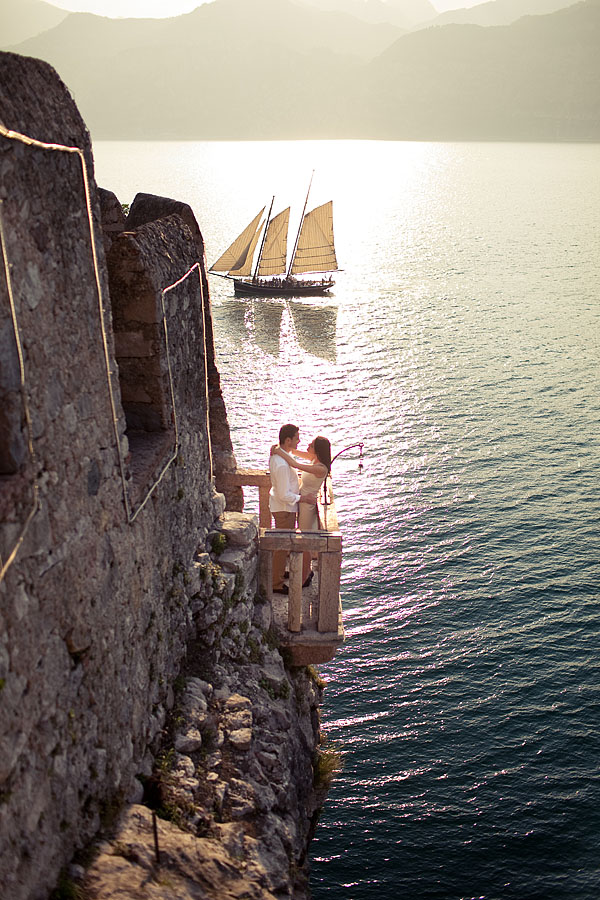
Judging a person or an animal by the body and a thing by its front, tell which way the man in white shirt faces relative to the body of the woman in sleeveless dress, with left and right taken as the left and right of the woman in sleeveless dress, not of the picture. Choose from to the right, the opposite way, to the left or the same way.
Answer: the opposite way

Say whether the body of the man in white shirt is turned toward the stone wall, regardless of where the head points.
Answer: no

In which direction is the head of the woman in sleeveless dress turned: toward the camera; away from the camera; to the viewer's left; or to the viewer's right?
to the viewer's left

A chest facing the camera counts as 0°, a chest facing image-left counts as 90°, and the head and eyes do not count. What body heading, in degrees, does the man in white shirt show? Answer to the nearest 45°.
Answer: approximately 270°

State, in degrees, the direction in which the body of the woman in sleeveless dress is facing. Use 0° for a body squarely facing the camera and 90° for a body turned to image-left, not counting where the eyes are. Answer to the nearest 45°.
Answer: approximately 90°

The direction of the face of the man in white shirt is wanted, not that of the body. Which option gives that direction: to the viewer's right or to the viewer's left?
to the viewer's right

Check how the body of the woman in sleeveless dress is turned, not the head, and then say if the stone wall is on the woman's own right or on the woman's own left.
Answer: on the woman's own left
